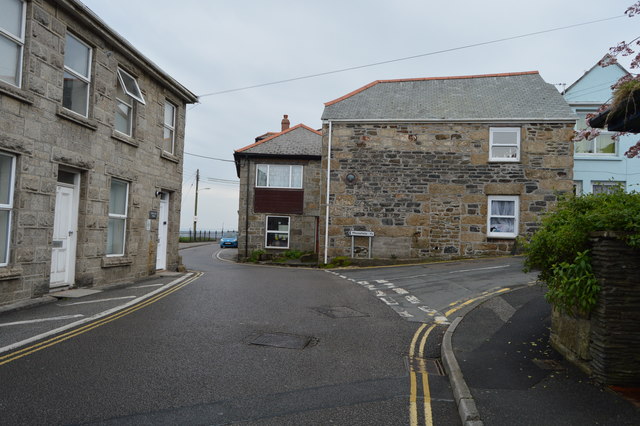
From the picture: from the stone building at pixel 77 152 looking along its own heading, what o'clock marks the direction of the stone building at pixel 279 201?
the stone building at pixel 279 201 is roughly at 9 o'clock from the stone building at pixel 77 152.

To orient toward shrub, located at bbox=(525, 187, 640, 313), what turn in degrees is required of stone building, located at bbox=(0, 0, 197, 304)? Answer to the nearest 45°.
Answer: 0° — it already faces it

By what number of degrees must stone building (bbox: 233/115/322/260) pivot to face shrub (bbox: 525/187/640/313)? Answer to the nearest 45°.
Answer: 0° — it already faces it

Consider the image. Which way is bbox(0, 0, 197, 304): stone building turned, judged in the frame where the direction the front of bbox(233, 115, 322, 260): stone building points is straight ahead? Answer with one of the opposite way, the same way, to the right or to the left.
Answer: to the left

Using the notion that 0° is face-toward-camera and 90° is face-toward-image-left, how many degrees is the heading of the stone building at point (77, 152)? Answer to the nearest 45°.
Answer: approximately 315°

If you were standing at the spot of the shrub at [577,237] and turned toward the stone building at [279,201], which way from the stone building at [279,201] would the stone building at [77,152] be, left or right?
left

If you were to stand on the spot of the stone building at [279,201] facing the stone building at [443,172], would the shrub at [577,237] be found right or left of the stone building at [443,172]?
right

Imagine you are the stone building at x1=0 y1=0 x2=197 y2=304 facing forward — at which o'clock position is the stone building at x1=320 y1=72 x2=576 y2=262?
the stone building at x1=320 y1=72 x2=576 y2=262 is roughly at 10 o'clock from the stone building at x1=0 y1=0 x2=197 y2=304.

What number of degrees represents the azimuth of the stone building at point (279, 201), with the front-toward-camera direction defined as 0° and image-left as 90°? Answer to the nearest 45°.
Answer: approximately 0°
